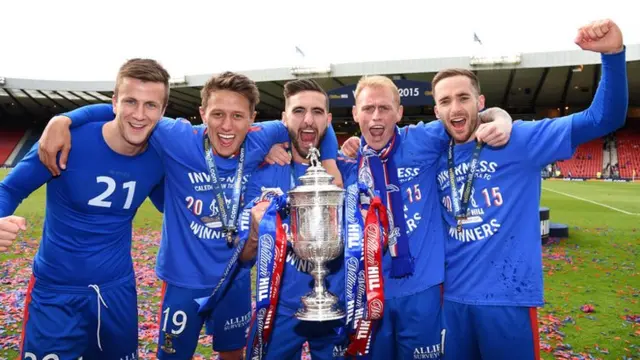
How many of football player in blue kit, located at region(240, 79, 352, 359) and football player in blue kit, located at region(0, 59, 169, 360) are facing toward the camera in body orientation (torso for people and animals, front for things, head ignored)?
2

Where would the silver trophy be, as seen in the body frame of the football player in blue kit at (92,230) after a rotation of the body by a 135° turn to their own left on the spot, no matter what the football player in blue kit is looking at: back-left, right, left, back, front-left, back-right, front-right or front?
right

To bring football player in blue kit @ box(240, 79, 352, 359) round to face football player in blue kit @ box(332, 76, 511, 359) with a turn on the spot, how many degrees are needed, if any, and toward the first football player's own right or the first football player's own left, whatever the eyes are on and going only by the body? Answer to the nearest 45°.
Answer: approximately 90° to the first football player's own left

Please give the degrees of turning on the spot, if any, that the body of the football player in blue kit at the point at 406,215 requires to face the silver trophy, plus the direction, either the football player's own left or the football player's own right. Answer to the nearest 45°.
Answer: approximately 45° to the football player's own right

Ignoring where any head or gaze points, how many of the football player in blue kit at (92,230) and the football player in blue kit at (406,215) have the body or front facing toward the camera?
2

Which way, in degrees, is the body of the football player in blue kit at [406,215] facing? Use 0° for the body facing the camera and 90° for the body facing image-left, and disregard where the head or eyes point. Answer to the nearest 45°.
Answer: approximately 0°

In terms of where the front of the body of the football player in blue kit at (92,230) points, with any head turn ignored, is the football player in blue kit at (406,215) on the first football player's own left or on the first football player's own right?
on the first football player's own left

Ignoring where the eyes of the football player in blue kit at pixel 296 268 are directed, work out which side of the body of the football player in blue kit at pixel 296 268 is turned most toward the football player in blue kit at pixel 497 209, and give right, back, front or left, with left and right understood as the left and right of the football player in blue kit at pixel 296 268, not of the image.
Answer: left

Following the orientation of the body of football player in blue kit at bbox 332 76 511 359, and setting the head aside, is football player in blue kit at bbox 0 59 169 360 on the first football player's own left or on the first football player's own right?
on the first football player's own right

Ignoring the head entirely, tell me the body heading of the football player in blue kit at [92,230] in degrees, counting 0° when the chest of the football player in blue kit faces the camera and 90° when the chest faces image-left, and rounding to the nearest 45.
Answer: approximately 0°
